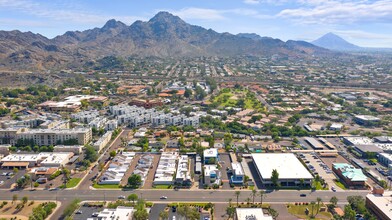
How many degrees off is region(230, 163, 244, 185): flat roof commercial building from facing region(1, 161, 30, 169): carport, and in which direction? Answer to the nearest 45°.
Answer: approximately 90° to its right

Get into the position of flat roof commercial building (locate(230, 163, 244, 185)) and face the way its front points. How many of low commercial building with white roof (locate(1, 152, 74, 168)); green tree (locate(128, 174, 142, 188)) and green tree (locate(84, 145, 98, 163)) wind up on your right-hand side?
3

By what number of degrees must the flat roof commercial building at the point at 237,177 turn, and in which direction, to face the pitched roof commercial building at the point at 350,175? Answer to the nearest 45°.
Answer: approximately 90° to its left

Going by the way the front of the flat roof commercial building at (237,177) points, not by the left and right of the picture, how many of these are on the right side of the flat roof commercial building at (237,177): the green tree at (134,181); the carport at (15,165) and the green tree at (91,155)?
3

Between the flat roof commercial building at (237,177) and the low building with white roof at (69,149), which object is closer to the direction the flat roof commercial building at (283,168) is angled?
the flat roof commercial building

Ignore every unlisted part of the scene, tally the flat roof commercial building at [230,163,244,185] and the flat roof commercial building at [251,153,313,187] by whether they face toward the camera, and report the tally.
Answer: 2

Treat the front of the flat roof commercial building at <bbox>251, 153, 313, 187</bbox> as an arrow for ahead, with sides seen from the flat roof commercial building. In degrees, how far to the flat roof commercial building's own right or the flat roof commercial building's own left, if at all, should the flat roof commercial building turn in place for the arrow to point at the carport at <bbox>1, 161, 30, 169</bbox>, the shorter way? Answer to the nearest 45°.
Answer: approximately 90° to the flat roof commercial building's own right

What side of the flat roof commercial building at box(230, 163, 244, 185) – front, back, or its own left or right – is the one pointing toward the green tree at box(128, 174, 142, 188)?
right

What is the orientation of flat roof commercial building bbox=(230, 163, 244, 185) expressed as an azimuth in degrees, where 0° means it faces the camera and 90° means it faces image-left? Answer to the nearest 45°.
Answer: approximately 0°

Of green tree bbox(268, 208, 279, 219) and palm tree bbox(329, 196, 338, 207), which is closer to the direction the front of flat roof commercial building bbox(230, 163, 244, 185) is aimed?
the green tree

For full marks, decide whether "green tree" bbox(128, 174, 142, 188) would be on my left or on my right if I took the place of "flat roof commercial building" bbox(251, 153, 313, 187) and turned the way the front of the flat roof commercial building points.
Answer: on my right

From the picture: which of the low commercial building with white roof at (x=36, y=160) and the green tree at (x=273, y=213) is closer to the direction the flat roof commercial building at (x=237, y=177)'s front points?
the green tree
